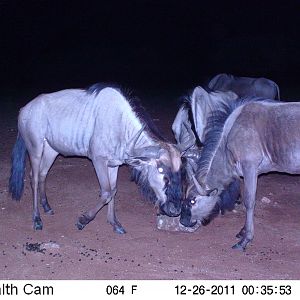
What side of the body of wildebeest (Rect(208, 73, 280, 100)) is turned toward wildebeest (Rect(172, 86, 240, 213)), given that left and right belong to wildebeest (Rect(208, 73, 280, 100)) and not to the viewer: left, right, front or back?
left

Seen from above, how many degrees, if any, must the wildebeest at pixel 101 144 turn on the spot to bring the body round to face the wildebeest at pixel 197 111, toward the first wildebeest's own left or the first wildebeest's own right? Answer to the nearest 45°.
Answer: approximately 45° to the first wildebeest's own left

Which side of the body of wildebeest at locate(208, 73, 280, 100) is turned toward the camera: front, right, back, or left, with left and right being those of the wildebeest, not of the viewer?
left

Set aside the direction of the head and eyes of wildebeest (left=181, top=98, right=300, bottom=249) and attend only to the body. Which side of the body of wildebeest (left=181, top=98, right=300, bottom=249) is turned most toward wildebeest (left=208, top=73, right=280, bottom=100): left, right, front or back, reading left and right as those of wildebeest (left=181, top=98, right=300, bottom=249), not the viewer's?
right

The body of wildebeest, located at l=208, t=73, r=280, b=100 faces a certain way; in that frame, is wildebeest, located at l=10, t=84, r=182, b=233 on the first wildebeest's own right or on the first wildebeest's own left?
on the first wildebeest's own left

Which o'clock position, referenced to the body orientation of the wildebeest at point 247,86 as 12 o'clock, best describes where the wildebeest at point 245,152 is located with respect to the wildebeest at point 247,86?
the wildebeest at point 245,152 is roughly at 9 o'clock from the wildebeest at point 247,86.

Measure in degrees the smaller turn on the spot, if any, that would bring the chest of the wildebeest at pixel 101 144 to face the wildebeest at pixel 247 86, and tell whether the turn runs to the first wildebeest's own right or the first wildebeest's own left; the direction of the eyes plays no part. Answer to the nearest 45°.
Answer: approximately 45° to the first wildebeest's own left

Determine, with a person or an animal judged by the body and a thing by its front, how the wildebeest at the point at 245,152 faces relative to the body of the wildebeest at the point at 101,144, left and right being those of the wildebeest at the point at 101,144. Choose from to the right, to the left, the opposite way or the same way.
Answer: the opposite way

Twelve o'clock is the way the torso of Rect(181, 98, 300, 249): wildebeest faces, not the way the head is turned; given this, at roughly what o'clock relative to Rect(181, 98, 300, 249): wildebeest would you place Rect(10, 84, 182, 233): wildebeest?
Rect(10, 84, 182, 233): wildebeest is roughly at 12 o'clock from Rect(181, 98, 300, 249): wildebeest.

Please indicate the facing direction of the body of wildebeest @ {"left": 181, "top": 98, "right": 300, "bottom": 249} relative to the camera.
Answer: to the viewer's left

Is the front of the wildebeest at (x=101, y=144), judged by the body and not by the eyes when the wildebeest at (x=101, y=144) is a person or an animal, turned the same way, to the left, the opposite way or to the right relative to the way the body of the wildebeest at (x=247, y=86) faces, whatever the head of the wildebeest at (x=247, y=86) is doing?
the opposite way

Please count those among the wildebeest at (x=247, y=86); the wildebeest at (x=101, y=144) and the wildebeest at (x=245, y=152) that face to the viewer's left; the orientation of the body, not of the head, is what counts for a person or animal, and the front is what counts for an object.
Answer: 2

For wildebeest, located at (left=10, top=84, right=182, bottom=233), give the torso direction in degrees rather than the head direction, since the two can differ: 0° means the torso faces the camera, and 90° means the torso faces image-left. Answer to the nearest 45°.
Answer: approximately 270°
